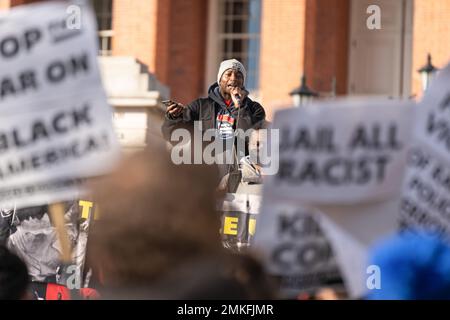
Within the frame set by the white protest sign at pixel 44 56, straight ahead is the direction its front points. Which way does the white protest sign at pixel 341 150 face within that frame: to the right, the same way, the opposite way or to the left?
the same way

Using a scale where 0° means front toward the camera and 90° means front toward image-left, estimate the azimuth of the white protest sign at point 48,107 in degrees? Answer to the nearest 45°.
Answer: approximately 0°

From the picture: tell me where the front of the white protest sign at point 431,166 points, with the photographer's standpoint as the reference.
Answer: facing the viewer

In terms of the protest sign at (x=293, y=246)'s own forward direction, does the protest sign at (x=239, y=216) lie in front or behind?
behind

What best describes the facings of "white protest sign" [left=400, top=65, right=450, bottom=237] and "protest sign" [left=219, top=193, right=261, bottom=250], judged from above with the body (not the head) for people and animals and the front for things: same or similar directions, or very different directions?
same or similar directions

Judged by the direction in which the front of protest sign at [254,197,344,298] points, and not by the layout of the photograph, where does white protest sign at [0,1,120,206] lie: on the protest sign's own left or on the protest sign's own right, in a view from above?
on the protest sign's own right

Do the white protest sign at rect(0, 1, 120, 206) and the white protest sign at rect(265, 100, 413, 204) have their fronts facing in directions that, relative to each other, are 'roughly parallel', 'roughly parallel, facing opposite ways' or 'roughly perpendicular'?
roughly parallel

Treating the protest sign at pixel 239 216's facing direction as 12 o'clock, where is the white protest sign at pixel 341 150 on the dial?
The white protest sign is roughly at 12 o'clock from the protest sign.

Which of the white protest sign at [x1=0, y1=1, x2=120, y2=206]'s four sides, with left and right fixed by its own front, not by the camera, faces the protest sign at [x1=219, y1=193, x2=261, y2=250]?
back

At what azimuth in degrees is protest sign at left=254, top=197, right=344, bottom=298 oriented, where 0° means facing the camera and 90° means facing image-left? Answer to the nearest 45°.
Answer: approximately 0°

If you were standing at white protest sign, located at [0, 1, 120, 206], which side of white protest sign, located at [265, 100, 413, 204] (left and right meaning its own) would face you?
right

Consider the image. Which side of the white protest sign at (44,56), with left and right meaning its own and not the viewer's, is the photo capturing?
front

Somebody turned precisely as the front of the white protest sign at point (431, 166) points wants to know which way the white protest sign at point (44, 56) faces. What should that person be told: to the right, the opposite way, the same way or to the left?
the same way

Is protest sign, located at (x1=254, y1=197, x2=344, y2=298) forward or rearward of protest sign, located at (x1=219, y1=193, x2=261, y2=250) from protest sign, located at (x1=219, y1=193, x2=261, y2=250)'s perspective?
forward

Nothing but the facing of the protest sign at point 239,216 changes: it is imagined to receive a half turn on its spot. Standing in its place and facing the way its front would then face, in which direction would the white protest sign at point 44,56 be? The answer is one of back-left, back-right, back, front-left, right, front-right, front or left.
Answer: back

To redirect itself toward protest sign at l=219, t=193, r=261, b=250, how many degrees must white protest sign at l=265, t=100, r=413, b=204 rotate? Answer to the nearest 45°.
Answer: approximately 180°

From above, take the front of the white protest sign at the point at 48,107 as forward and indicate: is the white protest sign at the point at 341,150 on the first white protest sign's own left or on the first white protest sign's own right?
on the first white protest sign's own left

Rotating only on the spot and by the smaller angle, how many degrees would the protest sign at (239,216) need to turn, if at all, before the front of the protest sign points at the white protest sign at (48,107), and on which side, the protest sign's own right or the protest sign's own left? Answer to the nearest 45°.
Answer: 0° — it already faces it
